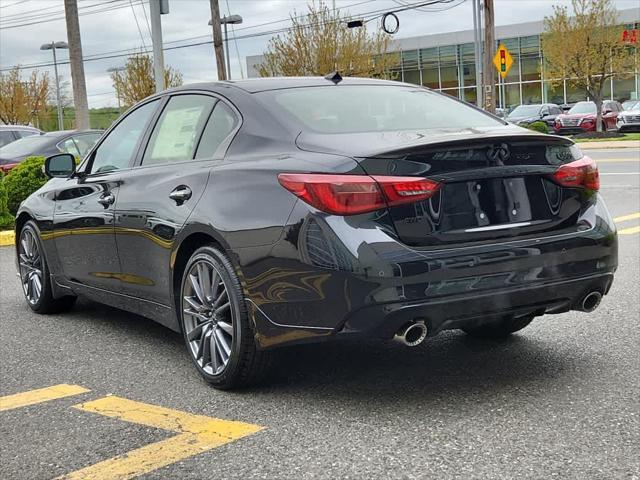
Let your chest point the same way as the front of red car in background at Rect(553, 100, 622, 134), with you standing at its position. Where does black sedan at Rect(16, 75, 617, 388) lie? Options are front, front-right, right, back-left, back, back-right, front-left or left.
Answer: front-left

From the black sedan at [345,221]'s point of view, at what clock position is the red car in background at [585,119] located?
The red car in background is roughly at 2 o'clock from the black sedan.

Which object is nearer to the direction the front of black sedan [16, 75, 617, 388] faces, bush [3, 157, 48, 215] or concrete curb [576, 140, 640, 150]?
the bush

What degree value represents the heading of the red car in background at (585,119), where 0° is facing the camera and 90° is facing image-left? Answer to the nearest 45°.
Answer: approximately 45°

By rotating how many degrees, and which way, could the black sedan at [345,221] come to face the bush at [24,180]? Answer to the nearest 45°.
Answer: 0° — it already faces it

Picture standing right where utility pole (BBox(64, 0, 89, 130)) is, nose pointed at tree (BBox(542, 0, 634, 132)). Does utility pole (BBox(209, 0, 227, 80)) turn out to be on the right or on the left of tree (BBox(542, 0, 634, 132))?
left

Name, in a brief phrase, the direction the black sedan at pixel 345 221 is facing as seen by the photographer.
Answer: facing away from the viewer and to the left of the viewer
